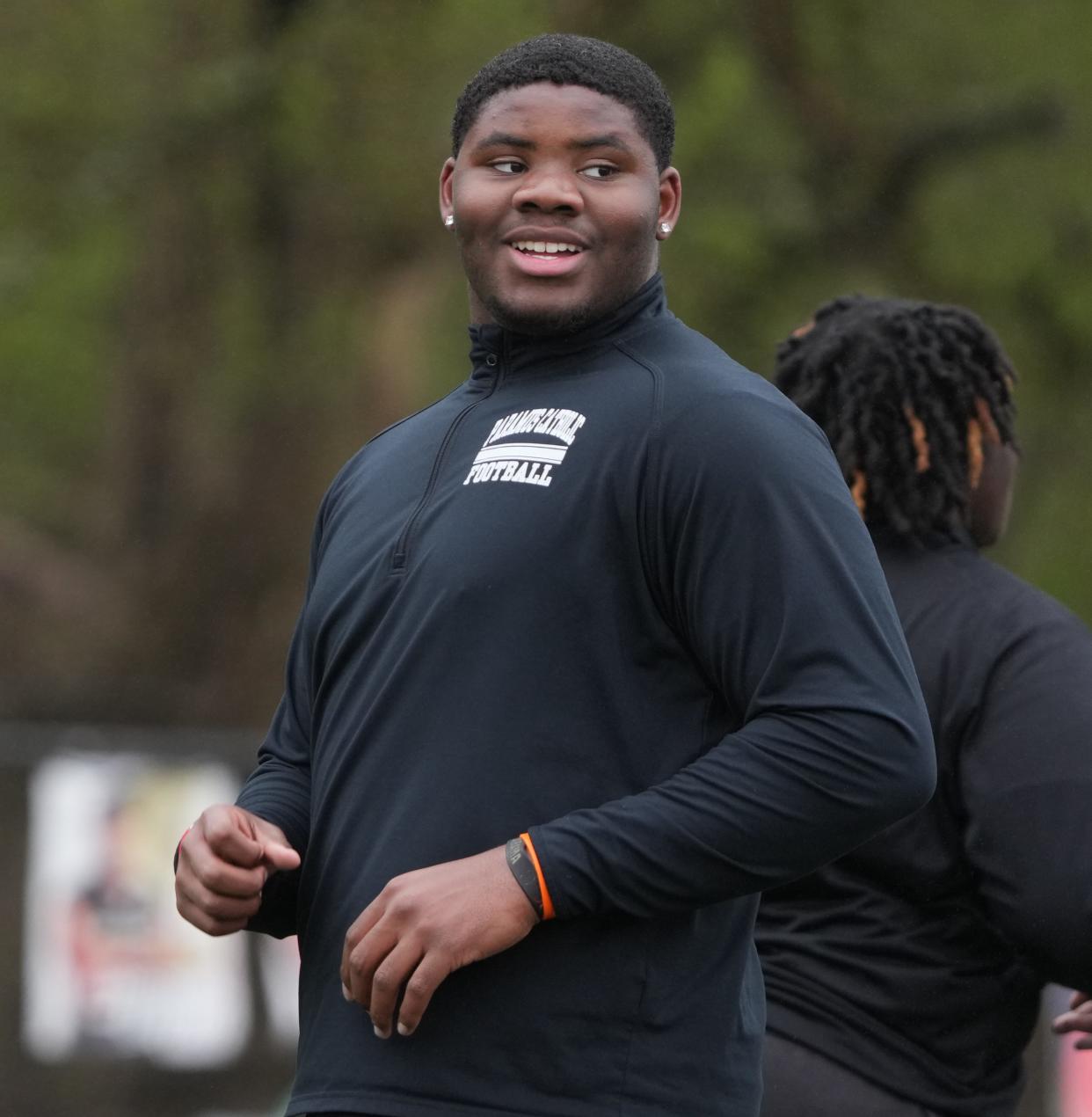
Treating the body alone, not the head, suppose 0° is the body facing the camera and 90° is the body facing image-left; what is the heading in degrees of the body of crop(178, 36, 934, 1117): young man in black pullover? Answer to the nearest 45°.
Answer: approximately 45°

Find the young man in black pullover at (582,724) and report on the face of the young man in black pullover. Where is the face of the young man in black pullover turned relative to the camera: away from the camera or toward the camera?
toward the camera

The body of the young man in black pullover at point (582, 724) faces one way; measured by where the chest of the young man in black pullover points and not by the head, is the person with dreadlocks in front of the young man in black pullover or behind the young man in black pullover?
behind

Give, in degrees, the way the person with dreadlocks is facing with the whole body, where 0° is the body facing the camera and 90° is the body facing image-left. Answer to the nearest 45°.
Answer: approximately 225°

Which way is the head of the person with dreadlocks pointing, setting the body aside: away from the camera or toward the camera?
away from the camera

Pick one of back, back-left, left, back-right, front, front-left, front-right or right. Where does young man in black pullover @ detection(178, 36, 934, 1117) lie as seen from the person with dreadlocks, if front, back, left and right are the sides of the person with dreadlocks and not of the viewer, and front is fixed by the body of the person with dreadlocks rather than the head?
back

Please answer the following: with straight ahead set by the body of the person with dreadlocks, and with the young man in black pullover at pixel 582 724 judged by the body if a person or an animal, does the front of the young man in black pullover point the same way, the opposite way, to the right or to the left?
the opposite way
